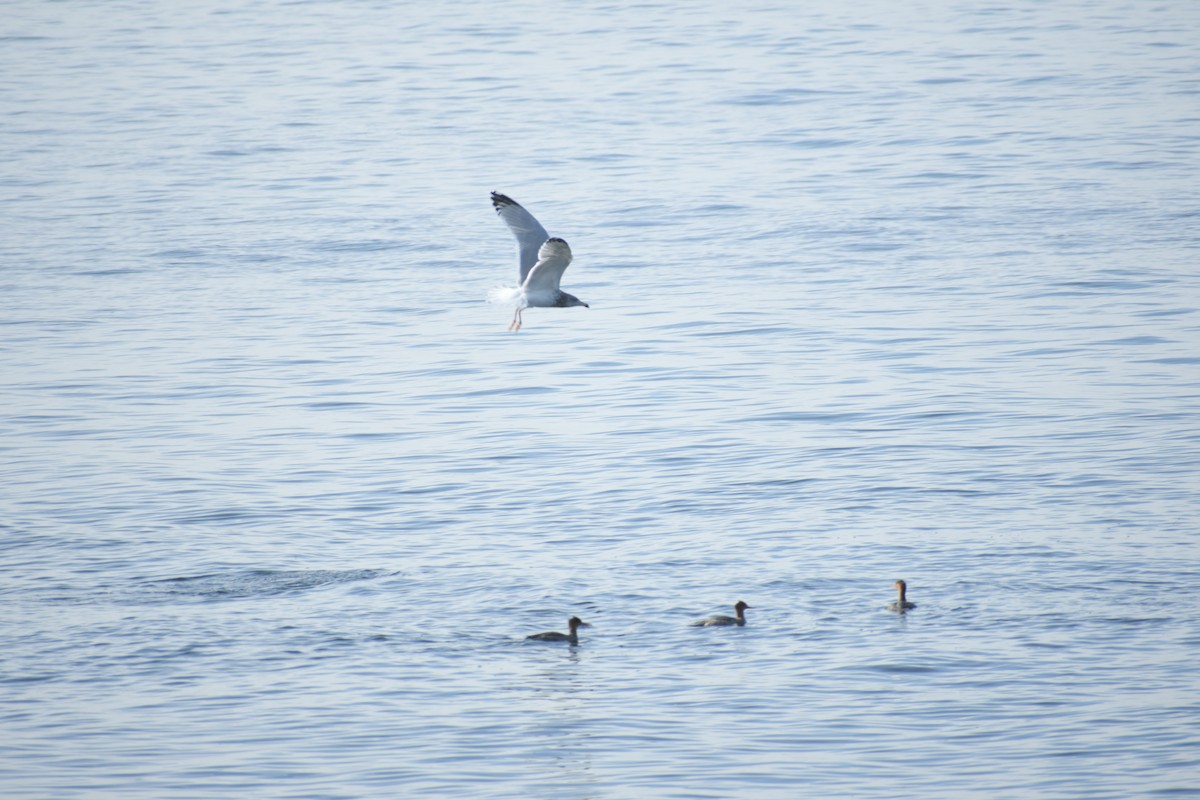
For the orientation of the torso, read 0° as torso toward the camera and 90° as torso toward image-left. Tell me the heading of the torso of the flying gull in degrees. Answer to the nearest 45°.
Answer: approximately 270°
